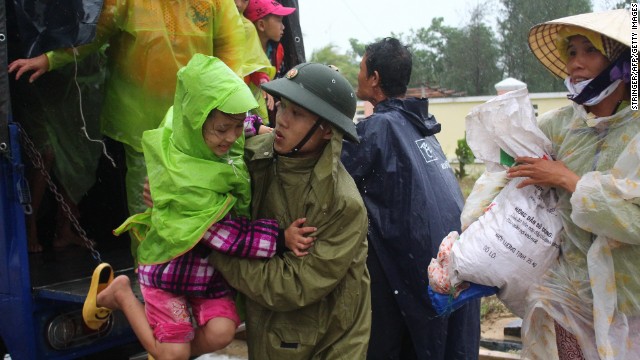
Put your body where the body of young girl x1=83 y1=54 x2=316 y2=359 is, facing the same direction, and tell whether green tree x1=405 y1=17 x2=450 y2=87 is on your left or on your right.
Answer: on your left

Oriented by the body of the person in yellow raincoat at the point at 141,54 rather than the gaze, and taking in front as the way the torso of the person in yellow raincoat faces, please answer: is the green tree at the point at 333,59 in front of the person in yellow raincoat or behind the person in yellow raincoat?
behind

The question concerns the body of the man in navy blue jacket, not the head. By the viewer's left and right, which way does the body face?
facing away from the viewer and to the left of the viewer

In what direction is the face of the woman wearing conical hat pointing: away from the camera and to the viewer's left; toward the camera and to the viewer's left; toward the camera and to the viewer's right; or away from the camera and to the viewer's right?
toward the camera and to the viewer's left

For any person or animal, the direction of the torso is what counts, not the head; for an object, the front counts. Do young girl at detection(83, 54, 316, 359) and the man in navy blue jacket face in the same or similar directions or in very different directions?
very different directions

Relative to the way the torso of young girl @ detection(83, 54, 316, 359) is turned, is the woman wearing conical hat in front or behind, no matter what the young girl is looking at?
in front

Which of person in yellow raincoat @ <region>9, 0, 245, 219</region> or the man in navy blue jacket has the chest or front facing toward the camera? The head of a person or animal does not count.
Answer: the person in yellow raincoat

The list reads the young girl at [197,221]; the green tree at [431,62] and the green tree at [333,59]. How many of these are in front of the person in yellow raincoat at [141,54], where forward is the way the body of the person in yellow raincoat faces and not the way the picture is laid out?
1

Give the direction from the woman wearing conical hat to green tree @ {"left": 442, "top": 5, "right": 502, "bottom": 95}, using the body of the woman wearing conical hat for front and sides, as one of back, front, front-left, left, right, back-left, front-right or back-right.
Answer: back-right

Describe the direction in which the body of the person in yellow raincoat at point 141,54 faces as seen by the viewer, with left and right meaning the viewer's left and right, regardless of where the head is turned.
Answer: facing the viewer

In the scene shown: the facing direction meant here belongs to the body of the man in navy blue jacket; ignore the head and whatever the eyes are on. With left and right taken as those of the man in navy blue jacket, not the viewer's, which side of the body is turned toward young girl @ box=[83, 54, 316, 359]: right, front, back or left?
left

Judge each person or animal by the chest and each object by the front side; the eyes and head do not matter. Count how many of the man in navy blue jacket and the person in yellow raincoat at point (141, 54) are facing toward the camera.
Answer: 1
